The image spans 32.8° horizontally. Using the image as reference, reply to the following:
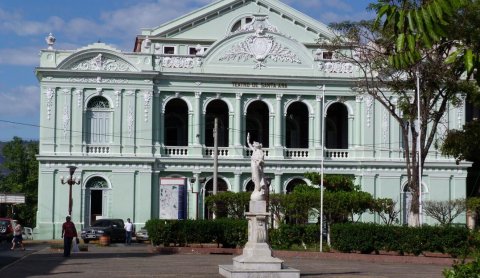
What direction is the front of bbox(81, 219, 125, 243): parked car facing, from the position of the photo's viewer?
facing the viewer and to the left of the viewer

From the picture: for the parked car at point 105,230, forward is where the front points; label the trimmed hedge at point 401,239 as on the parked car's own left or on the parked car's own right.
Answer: on the parked car's own left

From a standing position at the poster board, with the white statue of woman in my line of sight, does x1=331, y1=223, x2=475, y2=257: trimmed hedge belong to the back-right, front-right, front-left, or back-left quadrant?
front-left
